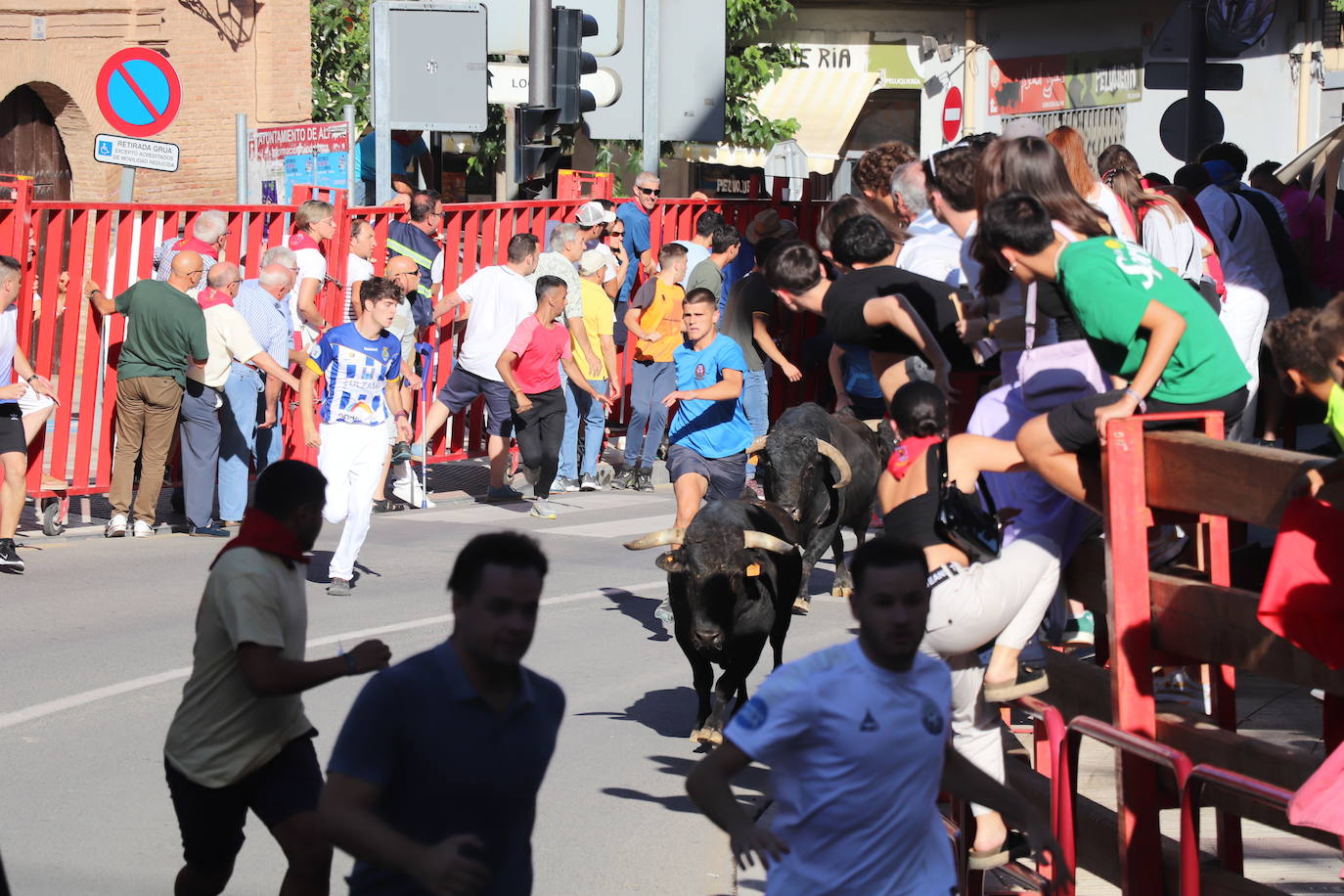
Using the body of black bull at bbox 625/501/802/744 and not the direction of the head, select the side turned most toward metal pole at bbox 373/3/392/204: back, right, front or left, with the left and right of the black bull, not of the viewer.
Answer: back

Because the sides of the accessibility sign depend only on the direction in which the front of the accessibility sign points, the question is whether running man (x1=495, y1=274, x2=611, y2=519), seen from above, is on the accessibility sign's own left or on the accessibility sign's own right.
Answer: on the accessibility sign's own left

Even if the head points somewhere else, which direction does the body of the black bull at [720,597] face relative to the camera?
toward the camera

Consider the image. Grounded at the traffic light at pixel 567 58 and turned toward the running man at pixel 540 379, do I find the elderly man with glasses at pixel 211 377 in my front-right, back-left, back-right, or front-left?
front-right

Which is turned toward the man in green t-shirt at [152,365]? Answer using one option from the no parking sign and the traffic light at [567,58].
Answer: the no parking sign

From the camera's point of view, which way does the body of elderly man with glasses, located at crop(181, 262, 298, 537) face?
to the viewer's right

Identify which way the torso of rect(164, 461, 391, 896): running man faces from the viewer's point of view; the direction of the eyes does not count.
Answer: to the viewer's right

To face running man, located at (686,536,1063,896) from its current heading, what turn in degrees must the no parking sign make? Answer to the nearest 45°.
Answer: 0° — it already faces them

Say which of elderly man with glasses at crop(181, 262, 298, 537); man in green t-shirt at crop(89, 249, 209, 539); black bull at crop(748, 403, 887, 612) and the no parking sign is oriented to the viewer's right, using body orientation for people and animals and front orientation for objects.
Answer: the elderly man with glasses

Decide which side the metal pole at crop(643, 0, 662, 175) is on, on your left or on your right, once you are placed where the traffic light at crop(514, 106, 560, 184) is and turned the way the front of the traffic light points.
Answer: on your left

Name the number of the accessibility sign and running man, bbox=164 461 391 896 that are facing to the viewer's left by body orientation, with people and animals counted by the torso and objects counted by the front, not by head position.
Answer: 0

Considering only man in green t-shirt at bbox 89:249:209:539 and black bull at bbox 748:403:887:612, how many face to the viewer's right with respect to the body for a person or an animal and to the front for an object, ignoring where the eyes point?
0

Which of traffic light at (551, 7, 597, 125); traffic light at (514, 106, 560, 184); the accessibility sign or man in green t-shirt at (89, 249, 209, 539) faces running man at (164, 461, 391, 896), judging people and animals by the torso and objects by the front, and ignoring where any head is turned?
the accessibility sign
